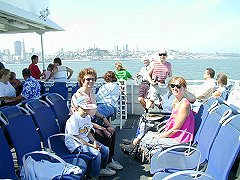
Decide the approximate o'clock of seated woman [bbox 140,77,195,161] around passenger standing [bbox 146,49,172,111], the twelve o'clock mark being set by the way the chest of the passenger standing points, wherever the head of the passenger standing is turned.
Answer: The seated woman is roughly at 12 o'clock from the passenger standing.

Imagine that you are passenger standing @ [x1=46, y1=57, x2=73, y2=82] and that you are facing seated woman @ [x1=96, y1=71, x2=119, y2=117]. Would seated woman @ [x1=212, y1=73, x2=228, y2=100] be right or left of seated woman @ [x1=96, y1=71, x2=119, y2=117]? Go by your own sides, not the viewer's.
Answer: left

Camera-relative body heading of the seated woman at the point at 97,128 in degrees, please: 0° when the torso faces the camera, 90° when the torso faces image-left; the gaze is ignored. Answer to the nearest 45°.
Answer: approximately 315°

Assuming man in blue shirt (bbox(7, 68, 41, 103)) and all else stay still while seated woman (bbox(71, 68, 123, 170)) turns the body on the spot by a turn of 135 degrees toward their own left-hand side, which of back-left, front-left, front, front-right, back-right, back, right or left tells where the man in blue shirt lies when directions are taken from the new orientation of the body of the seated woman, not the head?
front-left

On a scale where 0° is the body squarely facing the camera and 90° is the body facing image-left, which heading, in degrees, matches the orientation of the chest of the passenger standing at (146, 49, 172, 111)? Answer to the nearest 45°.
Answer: approximately 0°

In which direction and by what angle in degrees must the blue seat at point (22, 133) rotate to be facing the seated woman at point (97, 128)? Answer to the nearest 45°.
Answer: approximately 90° to its left
